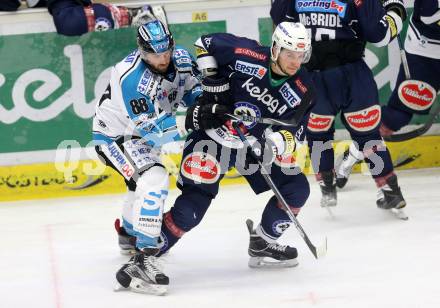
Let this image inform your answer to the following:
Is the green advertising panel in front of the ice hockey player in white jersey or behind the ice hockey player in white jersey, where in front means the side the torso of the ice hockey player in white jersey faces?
behind

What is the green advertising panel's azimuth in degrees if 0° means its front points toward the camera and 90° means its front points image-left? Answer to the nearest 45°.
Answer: approximately 0°

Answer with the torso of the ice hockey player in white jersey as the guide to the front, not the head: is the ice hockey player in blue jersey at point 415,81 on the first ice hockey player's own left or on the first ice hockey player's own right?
on the first ice hockey player's own left

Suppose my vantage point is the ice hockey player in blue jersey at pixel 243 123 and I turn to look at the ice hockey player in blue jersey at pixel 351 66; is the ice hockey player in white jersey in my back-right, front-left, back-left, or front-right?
back-left

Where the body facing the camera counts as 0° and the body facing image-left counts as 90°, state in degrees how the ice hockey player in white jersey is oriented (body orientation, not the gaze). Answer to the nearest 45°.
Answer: approximately 315°

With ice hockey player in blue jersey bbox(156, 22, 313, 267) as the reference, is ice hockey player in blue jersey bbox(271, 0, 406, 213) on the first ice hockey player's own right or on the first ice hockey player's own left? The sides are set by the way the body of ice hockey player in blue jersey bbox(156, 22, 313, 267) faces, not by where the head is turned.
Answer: on the first ice hockey player's own left
